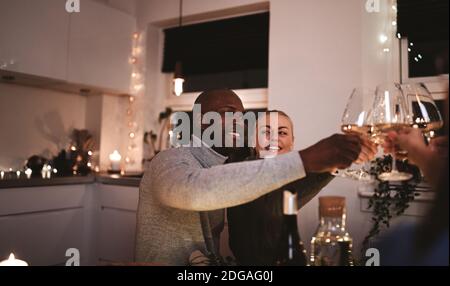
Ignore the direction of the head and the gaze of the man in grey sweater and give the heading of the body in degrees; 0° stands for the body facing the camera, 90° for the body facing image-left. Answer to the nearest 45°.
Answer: approximately 270°

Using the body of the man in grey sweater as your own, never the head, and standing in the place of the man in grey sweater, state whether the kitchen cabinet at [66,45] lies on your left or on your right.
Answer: on your left

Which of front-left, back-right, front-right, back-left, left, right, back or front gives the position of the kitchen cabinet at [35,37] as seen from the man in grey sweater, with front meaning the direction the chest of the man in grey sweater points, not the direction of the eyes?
back-left

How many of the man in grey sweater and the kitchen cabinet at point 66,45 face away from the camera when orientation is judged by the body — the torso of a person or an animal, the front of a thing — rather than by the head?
0

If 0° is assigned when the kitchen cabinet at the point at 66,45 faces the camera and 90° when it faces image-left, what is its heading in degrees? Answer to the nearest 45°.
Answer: approximately 315°

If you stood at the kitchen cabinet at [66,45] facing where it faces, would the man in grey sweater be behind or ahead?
ahead

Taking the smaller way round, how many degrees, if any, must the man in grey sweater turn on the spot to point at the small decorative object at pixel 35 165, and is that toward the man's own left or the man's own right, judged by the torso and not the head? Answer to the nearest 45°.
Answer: approximately 135° to the man's own left
